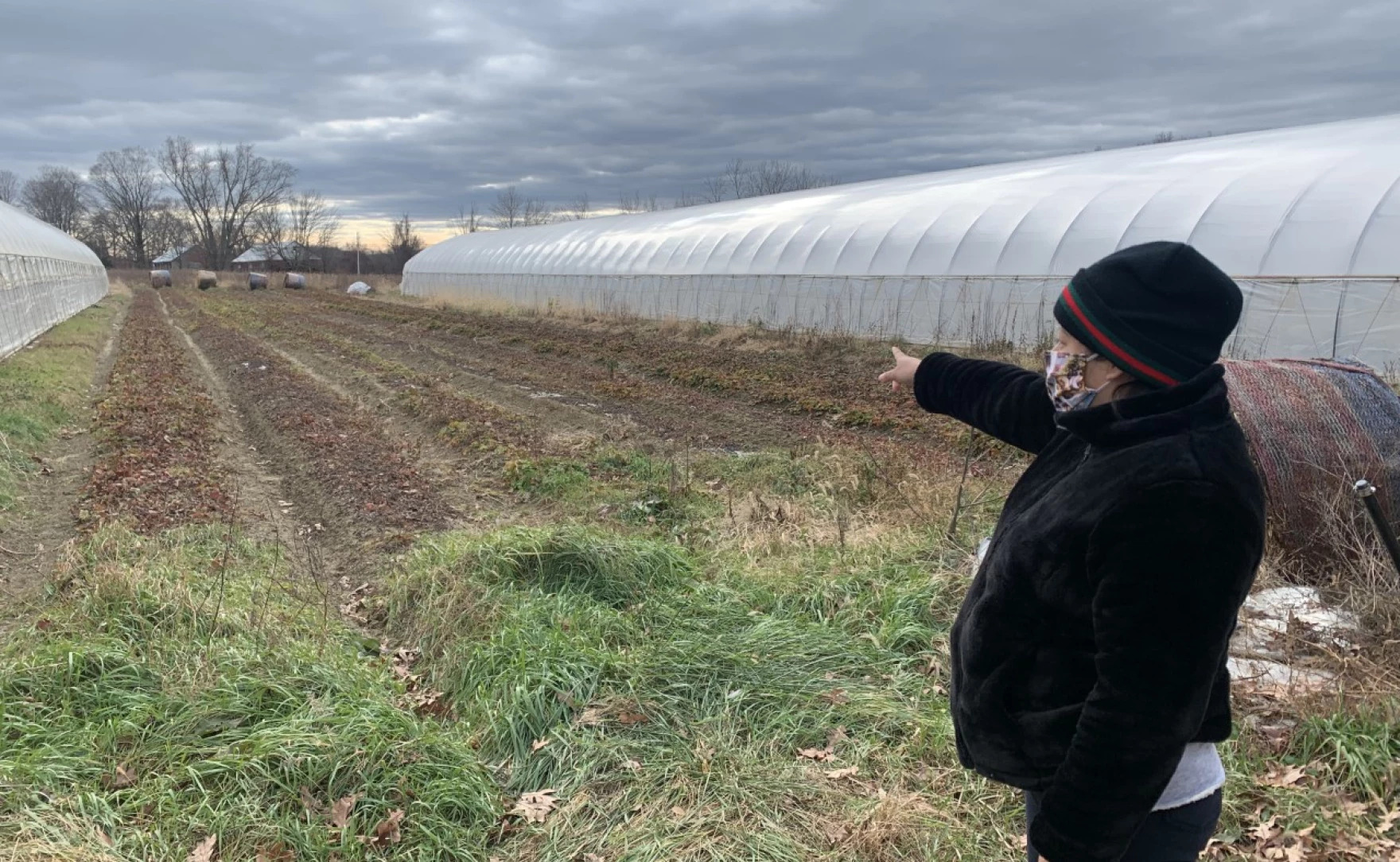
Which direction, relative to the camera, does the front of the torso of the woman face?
to the viewer's left

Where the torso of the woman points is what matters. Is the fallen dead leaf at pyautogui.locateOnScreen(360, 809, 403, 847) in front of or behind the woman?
in front

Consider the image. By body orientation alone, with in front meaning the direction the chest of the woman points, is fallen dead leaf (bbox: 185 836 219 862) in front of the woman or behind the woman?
in front

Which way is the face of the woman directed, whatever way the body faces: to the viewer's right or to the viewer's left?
to the viewer's left

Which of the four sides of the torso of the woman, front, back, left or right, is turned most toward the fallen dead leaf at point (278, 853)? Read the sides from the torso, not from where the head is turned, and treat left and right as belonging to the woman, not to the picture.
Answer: front

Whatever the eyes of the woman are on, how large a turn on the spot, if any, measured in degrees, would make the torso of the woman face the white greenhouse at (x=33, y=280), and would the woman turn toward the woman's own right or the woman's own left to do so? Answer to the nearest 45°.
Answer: approximately 45° to the woman's own right

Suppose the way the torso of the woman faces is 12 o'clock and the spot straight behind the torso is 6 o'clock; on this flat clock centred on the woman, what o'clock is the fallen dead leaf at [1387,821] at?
The fallen dead leaf is roughly at 4 o'clock from the woman.

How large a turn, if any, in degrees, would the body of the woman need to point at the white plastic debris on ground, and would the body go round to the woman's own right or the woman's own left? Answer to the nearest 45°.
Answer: approximately 90° to the woman's own right
